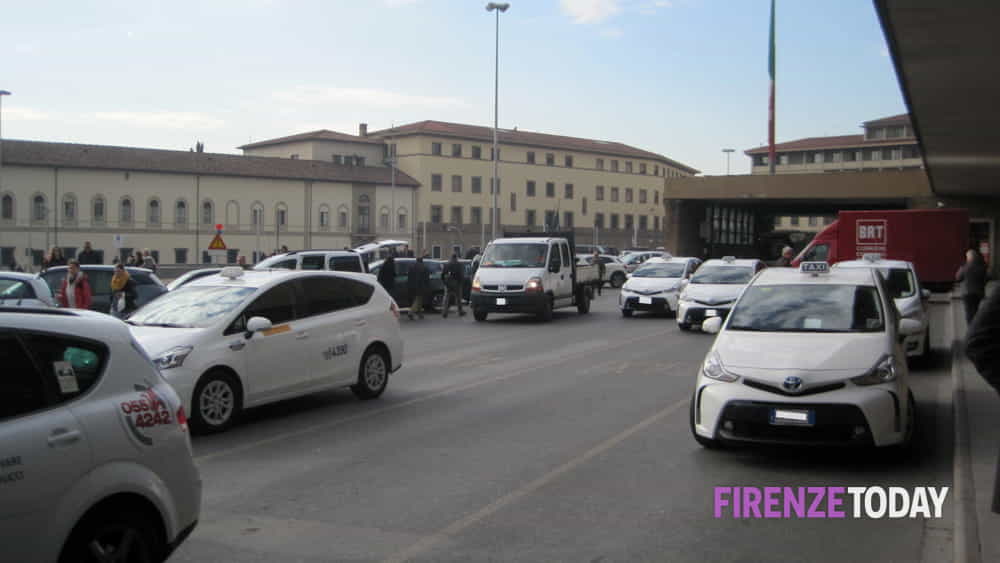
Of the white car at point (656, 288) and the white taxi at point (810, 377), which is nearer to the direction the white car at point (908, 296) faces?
the white taxi

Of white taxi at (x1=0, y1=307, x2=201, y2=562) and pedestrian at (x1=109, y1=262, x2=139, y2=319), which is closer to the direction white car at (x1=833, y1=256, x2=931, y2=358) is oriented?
the white taxi

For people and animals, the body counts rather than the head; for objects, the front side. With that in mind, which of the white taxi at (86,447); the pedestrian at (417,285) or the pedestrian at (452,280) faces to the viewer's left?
the white taxi

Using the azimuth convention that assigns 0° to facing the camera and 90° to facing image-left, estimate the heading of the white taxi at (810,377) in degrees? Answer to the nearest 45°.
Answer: approximately 0°

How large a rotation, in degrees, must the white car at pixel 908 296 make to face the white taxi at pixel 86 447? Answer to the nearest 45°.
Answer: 0° — it already faces it

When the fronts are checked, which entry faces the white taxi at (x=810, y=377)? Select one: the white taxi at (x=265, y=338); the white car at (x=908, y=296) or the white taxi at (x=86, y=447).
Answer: the white car

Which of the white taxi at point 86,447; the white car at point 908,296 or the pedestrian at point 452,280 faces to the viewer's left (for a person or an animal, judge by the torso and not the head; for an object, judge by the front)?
the white taxi

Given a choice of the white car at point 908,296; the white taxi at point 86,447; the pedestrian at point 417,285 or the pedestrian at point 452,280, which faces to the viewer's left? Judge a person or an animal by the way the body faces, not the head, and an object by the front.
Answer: the white taxi

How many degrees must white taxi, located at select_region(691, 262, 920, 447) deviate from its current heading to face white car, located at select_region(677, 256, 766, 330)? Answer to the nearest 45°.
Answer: approximately 180°

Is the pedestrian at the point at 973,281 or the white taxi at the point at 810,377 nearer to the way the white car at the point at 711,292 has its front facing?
the white taxi

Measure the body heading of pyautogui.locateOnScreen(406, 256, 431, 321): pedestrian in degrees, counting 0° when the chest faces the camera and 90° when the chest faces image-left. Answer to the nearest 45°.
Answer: approximately 180°

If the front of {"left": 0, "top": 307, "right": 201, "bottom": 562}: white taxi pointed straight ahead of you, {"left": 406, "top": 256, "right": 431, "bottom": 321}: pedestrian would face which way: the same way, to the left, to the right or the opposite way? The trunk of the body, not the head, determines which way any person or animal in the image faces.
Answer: to the right

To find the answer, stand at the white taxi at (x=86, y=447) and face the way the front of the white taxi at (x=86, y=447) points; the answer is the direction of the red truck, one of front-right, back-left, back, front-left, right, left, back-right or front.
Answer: back-right

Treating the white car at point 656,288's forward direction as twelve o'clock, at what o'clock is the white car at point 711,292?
the white car at point 711,292 is roughly at 10 o'clock from the white car at point 656,288.
